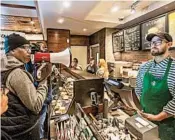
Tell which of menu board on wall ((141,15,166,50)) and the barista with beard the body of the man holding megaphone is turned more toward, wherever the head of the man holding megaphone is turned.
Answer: the barista with beard

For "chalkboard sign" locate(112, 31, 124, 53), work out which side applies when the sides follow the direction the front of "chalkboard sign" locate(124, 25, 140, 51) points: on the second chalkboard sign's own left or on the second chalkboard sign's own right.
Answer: on the second chalkboard sign's own right

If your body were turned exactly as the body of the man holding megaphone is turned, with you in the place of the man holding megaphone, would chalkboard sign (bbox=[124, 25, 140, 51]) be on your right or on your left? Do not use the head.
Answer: on your left

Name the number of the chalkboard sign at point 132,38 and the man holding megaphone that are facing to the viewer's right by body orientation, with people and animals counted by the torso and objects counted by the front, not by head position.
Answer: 1

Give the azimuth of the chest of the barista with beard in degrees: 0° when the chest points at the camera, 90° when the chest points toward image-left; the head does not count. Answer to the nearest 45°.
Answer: approximately 45°

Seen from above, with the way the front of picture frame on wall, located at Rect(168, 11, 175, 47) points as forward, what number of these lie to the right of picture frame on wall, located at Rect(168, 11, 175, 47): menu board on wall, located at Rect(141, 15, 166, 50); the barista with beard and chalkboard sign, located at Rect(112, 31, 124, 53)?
2

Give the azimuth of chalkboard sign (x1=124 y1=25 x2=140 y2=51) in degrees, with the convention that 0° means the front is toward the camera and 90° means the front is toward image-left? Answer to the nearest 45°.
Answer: approximately 45°

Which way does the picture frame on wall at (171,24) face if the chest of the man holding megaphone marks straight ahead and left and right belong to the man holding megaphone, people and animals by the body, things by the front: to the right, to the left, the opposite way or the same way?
the opposite way

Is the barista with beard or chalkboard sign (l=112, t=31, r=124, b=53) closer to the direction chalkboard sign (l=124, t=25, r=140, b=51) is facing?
the barista with beard

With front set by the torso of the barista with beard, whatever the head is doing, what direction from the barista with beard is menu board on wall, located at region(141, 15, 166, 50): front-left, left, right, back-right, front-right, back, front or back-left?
back-right

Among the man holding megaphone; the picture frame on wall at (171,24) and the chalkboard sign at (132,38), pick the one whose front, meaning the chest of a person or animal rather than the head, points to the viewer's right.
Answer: the man holding megaphone

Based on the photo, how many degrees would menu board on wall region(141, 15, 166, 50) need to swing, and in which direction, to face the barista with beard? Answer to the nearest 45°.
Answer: approximately 45° to its left

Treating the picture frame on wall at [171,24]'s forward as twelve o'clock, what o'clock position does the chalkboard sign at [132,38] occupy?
The chalkboard sign is roughly at 3 o'clock from the picture frame on wall.

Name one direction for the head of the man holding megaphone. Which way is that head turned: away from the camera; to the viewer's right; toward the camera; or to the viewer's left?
to the viewer's right
